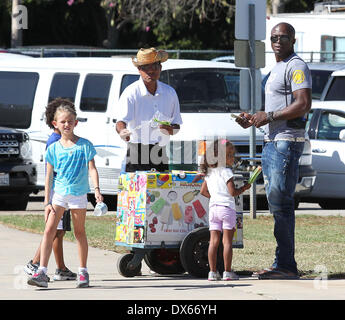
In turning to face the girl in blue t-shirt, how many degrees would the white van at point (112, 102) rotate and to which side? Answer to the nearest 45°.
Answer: approximately 45° to its right

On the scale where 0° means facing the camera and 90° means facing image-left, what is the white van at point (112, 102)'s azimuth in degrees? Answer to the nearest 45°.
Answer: approximately 315°

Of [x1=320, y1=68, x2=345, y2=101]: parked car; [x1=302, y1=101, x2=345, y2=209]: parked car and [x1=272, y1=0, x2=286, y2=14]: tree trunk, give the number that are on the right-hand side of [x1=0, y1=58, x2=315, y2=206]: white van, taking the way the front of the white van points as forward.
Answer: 0

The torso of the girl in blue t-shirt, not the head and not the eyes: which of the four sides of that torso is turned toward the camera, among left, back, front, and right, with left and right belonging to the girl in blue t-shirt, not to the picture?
front

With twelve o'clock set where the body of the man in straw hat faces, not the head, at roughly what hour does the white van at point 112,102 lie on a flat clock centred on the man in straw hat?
The white van is roughly at 6 o'clock from the man in straw hat.

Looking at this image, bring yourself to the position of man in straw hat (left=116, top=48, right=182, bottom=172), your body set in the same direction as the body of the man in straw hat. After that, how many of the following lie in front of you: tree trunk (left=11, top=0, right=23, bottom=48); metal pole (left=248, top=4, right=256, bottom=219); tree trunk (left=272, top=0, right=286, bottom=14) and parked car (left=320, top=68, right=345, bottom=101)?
0

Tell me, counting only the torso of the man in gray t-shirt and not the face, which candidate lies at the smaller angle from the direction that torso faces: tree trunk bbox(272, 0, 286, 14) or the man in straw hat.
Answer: the man in straw hat

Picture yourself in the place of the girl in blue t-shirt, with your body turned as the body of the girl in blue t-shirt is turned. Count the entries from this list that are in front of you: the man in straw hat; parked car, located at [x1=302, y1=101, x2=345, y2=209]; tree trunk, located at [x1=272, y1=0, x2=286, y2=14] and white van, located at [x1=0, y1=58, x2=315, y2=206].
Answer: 0

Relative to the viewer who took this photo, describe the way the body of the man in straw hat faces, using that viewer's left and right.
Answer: facing the viewer

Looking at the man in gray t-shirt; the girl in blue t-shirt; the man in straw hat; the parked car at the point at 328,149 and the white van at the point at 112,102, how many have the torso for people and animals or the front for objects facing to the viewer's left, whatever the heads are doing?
1

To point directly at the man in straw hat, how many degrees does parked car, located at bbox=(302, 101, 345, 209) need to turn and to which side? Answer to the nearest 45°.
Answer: approximately 45° to its right

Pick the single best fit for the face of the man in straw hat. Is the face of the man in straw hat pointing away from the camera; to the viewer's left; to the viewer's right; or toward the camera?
toward the camera

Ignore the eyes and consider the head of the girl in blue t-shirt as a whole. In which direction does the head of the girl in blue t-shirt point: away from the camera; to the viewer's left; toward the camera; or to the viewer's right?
toward the camera

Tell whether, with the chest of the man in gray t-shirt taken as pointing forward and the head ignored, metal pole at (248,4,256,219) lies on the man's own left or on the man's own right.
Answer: on the man's own right
